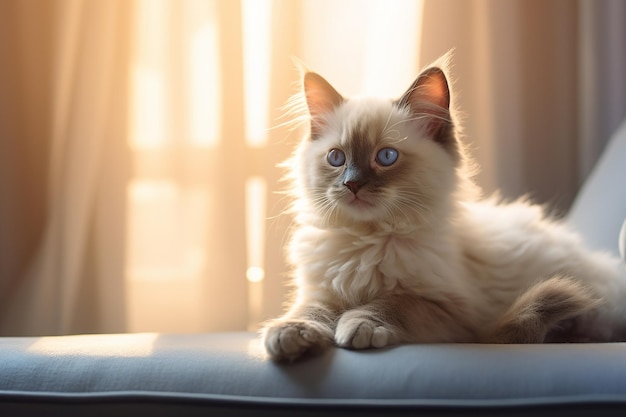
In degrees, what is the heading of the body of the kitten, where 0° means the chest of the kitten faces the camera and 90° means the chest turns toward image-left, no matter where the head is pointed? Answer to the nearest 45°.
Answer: approximately 45°
